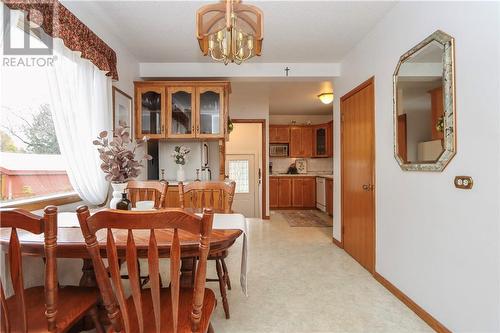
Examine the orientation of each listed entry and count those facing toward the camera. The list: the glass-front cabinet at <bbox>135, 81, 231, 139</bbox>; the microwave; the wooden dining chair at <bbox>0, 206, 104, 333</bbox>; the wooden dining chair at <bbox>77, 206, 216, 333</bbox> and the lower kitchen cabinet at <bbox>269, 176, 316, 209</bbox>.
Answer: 3

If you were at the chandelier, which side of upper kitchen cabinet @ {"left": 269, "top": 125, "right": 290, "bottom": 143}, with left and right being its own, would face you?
front

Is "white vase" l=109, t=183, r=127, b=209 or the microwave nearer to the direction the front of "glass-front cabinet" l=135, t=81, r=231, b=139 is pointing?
the white vase

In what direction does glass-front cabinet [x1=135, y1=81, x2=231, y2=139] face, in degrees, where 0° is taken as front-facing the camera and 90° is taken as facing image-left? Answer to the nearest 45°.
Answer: approximately 0°

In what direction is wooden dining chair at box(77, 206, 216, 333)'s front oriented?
away from the camera

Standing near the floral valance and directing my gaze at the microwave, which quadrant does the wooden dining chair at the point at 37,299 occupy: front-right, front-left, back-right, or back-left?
back-right

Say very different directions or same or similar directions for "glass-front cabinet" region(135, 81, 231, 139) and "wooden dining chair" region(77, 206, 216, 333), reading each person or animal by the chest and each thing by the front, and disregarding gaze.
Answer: very different directions

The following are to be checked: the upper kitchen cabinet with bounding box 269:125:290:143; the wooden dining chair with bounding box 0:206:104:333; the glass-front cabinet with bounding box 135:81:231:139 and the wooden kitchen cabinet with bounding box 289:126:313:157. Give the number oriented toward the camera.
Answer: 3

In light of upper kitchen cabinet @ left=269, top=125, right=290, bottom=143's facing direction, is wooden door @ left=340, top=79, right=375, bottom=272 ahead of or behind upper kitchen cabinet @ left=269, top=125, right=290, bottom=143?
ahead

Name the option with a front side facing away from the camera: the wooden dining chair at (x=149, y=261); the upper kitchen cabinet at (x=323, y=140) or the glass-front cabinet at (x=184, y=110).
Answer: the wooden dining chair

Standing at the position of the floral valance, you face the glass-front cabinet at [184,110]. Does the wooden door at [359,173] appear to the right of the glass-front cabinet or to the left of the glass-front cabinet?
right

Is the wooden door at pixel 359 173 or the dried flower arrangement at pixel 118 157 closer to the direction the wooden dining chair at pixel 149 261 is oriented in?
the dried flower arrangement

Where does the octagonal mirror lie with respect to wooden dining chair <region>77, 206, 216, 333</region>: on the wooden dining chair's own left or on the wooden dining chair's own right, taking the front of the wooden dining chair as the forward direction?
on the wooden dining chair's own right
